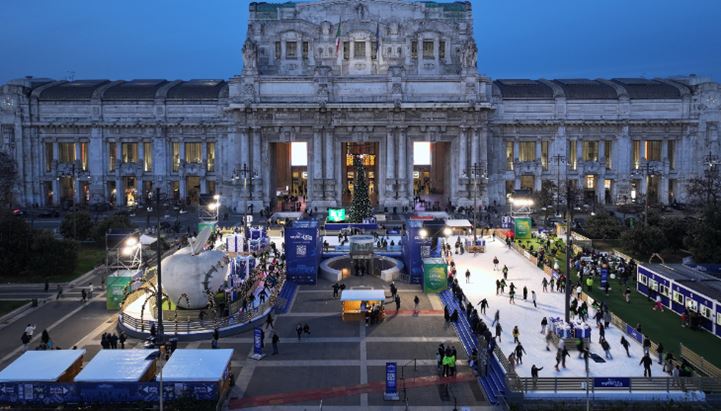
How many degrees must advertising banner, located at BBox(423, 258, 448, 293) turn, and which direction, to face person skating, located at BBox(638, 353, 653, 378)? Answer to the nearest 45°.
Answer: approximately 45° to its left

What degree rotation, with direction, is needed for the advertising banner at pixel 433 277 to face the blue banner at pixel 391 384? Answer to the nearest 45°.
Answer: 0° — it already faces it

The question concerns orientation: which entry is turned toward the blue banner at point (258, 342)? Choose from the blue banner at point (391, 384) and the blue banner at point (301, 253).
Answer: the blue banner at point (301, 253)

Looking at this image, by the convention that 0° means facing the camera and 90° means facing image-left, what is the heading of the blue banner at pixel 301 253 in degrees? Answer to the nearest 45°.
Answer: approximately 0°

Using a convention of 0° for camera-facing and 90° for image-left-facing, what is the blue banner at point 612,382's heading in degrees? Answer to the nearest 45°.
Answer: approximately 0°

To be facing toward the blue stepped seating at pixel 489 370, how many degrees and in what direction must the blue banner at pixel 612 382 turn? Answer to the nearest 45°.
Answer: approximately 90° to its right

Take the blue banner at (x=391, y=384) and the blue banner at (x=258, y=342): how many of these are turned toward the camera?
2

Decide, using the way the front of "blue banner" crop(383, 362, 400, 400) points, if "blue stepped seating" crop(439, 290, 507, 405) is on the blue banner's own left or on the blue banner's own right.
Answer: on the blue banner's own left

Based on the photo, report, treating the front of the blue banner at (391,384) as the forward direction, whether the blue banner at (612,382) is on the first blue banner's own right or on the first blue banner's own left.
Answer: on the first blue banner's own left
